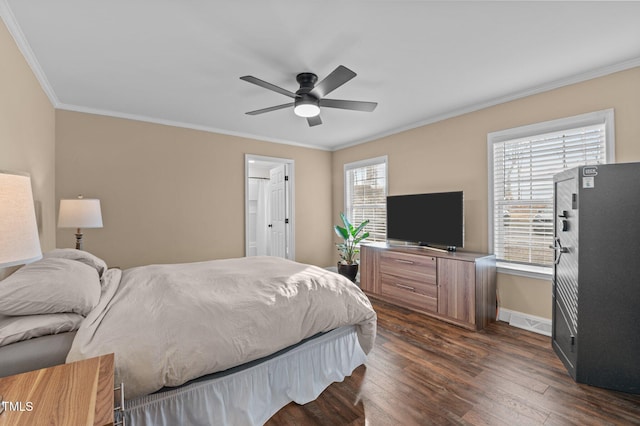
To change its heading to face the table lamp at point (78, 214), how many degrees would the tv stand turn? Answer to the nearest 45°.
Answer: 0° — it already faces it

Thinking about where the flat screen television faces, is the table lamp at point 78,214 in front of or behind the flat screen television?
in front

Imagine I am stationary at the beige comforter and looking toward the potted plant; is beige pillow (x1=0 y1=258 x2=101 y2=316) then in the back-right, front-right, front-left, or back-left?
back-left

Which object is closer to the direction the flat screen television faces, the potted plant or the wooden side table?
the wooden side table

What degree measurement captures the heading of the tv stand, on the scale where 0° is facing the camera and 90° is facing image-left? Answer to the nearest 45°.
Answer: approximately 45°

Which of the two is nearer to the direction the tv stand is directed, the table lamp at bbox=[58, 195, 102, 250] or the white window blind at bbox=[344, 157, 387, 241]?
the table lamp

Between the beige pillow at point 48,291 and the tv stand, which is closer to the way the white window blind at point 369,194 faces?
the beige pillow

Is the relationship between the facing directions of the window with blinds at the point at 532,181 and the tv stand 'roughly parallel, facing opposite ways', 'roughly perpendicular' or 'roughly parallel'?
roughly parallel

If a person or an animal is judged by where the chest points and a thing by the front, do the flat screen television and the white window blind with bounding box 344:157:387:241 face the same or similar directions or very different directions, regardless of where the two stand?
same or similar directions

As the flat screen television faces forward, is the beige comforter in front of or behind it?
in front

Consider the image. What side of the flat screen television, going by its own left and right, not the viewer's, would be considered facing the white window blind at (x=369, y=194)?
right

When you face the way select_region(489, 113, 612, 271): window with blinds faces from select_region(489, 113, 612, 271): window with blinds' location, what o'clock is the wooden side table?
The wooden side table is roughly at 11 o'clock from the window with blinds.

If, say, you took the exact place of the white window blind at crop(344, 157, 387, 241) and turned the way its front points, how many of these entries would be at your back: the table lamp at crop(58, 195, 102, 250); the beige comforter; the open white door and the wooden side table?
0

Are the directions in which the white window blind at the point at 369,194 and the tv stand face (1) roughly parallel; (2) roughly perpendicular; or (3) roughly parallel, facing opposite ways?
roughly parallel

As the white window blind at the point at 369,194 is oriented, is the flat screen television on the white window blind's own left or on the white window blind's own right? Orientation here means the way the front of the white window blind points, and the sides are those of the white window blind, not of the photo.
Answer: on the white window blind's own left

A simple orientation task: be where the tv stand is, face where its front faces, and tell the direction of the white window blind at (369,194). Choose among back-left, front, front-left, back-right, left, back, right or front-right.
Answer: right

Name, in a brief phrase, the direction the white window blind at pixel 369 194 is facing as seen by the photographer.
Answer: facing the viewer and to the left of the viewer

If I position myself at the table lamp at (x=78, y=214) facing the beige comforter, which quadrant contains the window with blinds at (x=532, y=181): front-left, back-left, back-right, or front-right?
front-left

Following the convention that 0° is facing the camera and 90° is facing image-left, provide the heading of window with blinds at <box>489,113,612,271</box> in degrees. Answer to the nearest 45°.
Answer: approximately 45°
